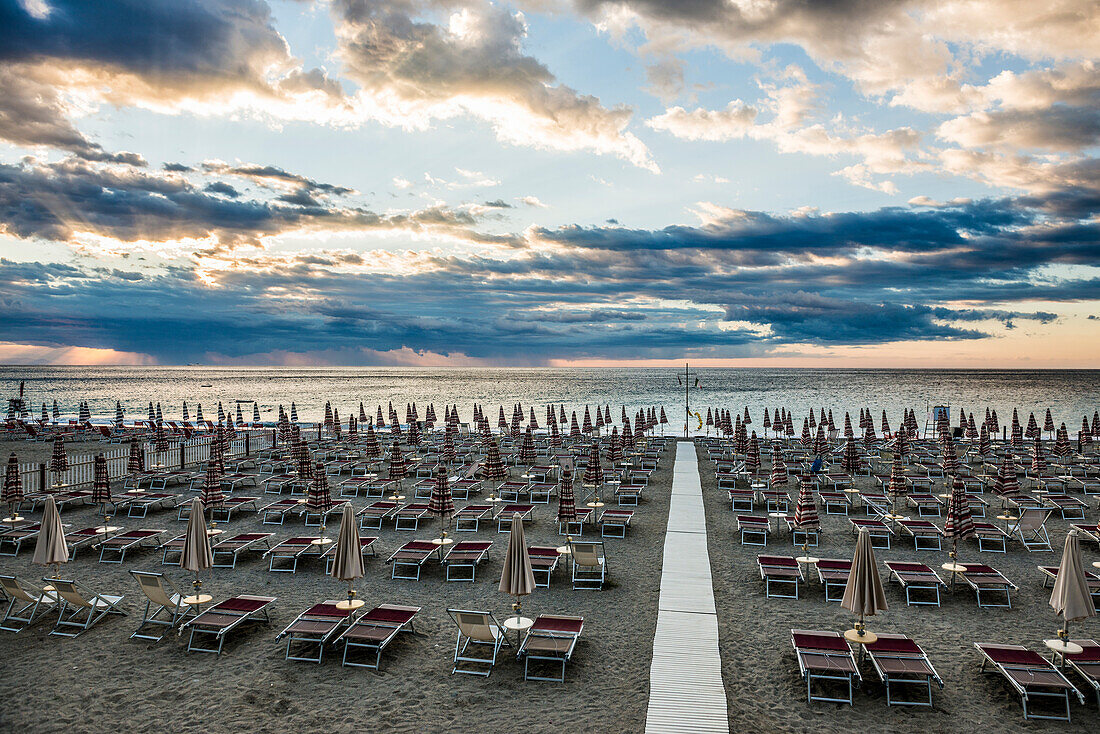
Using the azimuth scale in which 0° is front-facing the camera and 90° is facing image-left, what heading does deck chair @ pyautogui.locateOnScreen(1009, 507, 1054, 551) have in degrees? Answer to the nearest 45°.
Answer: approximately 135°

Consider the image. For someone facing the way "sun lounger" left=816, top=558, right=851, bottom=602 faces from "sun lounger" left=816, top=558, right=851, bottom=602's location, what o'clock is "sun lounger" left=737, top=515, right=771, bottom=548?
"sun lounger" left=737, top=515, right=771, bottom=548 is roughly at 11 o'clock from "sun lounger" left=816, top=558, right=851, bottom=602.

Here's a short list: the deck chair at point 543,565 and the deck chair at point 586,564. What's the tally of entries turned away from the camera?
2

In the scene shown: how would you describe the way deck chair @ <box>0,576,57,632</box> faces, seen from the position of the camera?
facing away from the viewer and to the right of the viewer

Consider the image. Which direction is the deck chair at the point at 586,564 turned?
away from the camera

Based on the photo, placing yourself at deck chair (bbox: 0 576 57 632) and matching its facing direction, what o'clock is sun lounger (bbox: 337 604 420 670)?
sun lounger (bbox: 337 604 420 670) is roughly at 3 o'clock from deck chair (bbox: 0 576 57 632).

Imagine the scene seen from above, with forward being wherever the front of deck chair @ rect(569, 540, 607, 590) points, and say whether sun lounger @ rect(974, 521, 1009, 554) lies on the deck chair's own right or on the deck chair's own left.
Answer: on the deck chair's own right

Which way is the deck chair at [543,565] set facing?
away from the camera
